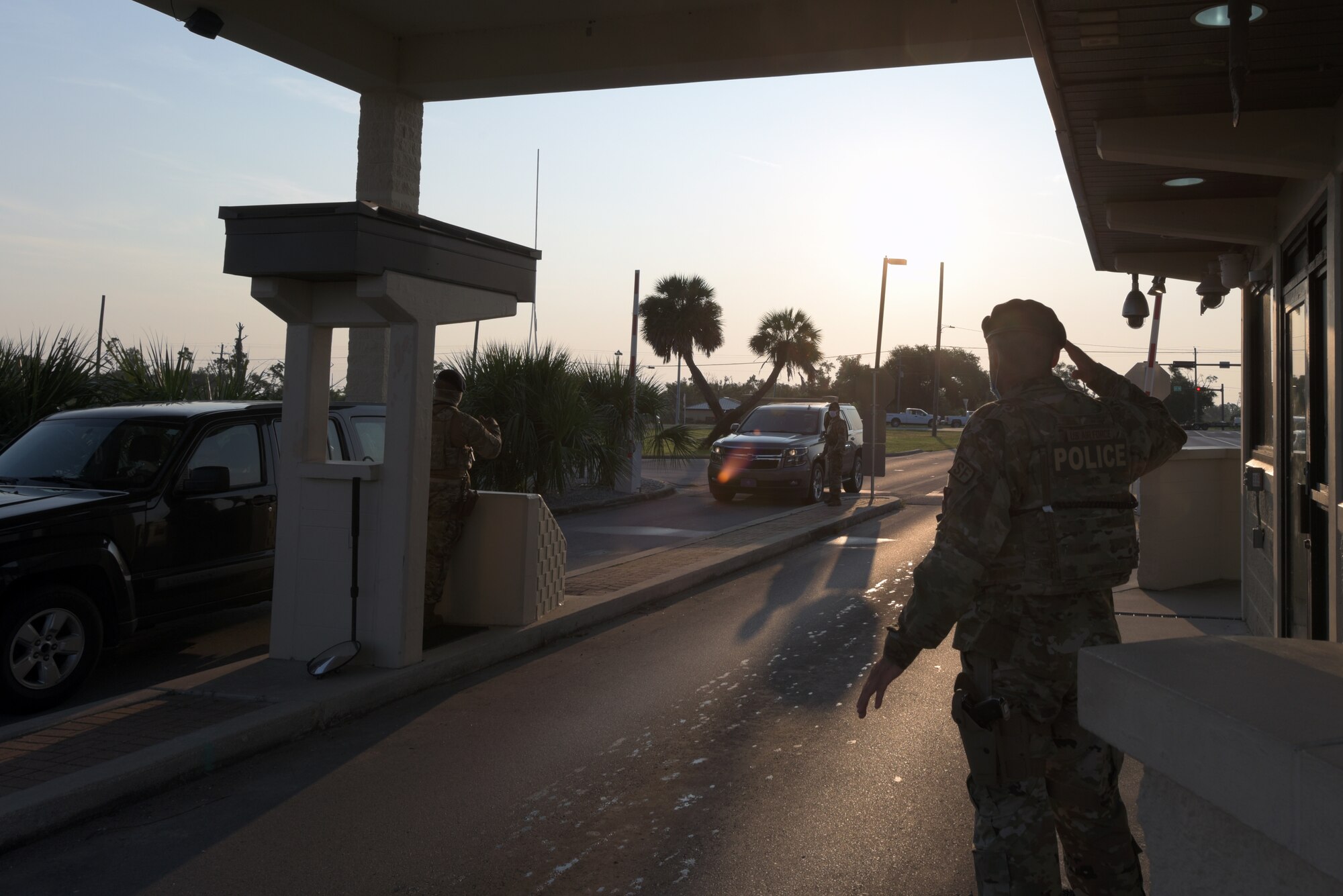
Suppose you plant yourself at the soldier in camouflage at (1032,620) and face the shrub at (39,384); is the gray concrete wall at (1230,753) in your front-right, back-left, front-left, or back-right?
back-left

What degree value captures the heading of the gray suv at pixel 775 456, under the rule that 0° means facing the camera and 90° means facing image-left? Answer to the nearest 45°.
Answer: approximately 45°

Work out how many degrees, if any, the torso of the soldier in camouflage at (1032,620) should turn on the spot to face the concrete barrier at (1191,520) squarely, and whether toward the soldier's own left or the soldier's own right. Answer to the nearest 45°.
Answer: approximately 45° to the soldier's own right

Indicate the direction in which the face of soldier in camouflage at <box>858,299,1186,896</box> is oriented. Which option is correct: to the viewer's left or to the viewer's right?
to the viewer's left

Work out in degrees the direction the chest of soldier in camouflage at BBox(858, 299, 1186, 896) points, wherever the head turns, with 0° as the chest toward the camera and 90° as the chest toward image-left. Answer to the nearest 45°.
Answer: approximately 135°

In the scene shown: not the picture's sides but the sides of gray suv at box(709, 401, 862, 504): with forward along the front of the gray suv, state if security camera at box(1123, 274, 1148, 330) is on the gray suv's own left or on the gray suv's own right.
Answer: on the gray suv's own left
